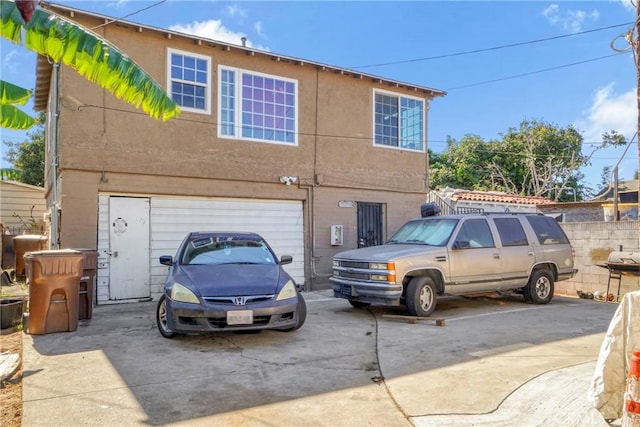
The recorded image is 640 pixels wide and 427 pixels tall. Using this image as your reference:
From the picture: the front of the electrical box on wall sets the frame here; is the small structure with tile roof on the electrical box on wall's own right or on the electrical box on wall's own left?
on the electrical box on wall's own left

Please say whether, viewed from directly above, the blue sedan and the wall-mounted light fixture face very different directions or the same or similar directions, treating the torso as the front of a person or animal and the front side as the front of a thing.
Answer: same or similar directions

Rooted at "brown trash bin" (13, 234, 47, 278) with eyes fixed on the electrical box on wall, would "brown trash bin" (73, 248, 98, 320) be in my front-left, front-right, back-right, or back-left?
front-right

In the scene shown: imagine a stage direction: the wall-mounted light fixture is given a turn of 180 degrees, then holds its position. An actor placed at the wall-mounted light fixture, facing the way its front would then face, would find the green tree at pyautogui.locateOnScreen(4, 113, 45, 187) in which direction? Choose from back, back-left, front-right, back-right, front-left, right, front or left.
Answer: front-left

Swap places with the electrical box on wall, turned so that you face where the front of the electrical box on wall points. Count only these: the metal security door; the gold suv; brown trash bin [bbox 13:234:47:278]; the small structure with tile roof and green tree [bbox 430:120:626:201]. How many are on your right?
1

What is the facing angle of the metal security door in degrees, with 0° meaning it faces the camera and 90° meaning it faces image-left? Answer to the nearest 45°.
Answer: approximately 0°

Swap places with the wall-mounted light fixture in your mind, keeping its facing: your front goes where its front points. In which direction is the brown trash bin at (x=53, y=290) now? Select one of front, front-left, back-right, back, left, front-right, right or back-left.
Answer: front-right

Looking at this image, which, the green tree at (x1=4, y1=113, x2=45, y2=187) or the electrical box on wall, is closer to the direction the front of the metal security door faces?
the electrical box on wall

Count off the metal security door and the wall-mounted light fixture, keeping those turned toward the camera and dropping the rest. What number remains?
2

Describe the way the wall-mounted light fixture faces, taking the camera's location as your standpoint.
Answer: facing the viewer

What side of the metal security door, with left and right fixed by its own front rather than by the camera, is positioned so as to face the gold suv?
front

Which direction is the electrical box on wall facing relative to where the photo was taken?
toward the camera

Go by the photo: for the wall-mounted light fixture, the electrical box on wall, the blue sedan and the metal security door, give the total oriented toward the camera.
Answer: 4
